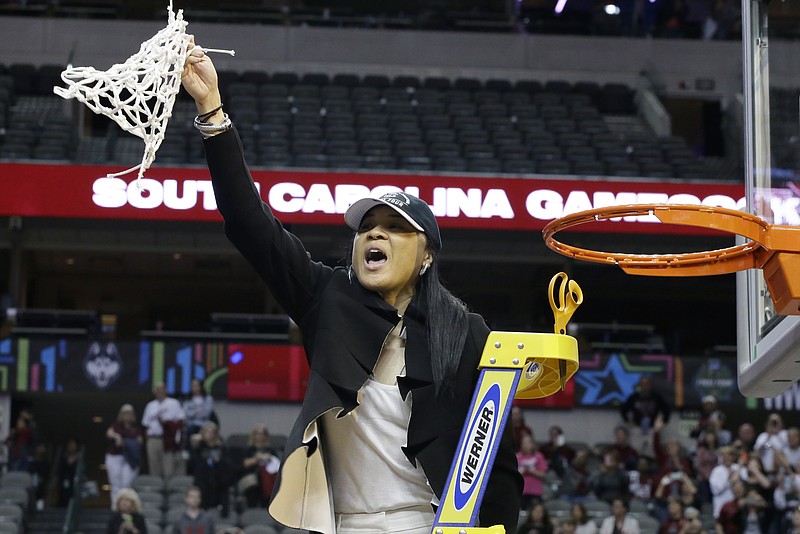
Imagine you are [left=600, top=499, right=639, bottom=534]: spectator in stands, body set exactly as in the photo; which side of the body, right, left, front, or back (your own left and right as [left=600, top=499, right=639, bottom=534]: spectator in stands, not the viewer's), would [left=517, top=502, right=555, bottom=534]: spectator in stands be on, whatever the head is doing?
right

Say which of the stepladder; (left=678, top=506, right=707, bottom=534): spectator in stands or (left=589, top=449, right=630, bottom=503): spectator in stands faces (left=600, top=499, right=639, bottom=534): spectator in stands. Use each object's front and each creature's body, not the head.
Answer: (left=589, top=449, right=630, bottom=503): spectator in stands

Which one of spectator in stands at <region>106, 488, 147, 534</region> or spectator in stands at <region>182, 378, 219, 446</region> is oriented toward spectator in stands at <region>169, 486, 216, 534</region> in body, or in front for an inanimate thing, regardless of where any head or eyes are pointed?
spectator in stands at <region>182, 378, 219, 446</region>

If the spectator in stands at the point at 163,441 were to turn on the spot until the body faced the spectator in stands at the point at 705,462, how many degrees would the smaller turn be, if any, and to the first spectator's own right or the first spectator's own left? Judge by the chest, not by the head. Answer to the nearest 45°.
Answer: approximately 90° to the first spectator's own left

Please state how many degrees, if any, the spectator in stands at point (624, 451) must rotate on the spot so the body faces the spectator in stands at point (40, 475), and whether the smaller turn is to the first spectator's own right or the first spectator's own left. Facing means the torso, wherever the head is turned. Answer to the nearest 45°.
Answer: approximately 90° to the first spectator's own right

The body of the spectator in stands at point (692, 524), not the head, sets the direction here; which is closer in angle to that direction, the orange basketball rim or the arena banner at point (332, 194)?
the orange basketball rim
